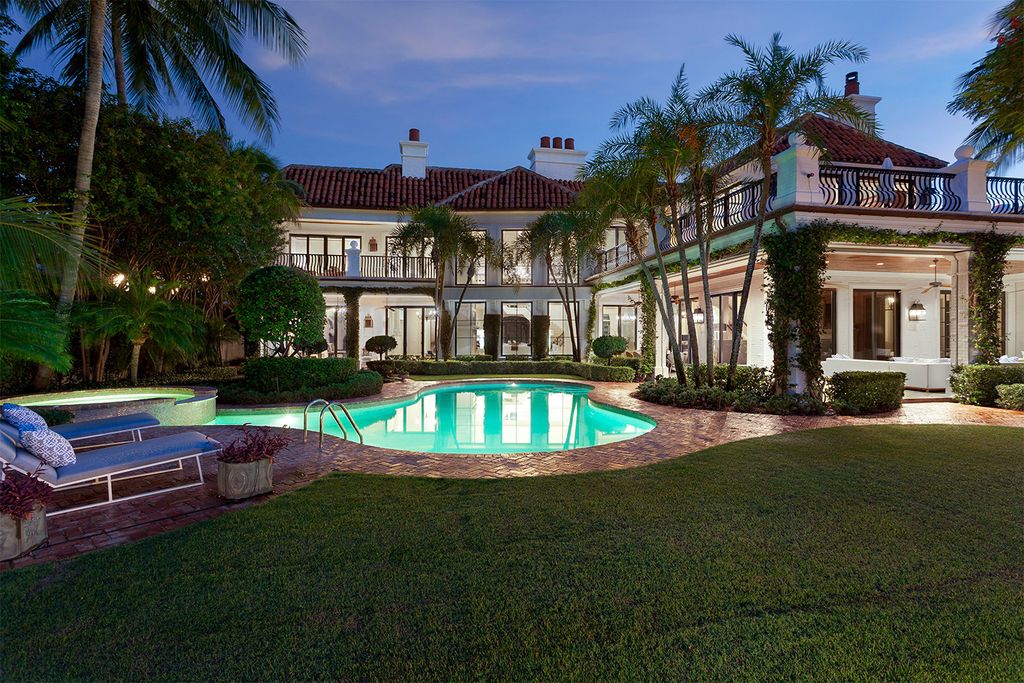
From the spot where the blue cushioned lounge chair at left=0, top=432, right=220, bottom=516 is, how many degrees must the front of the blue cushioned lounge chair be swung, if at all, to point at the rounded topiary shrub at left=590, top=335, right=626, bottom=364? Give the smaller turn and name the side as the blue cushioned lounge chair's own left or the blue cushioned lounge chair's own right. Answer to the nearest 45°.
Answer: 0° — it already faces it

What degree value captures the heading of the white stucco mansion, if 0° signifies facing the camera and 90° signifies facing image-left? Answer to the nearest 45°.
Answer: approximately 0°

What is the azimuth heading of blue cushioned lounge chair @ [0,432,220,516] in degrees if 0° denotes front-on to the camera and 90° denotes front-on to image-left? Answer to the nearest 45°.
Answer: approximately 225°

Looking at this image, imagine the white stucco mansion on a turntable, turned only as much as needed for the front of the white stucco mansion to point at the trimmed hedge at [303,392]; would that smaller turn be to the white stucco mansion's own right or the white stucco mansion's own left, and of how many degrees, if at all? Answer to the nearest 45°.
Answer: approximately 45° to the white stucco mansion's own right

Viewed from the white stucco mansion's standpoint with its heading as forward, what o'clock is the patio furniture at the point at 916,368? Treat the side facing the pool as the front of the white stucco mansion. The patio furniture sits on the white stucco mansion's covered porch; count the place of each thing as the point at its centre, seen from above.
The patio furniture is roughly at 10 o'clock from the white stucco mansion.

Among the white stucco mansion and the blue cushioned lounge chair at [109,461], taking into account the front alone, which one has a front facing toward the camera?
the white stucco mansion

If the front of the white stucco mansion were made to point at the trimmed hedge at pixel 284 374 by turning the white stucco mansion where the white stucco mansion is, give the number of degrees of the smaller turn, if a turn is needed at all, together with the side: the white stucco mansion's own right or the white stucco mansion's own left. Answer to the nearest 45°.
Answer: approximately 45° to the white stucco mansion's own right

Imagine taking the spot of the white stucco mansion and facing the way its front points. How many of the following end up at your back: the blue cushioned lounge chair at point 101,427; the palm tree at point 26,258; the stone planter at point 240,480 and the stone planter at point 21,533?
0

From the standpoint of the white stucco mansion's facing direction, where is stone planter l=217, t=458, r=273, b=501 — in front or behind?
in front

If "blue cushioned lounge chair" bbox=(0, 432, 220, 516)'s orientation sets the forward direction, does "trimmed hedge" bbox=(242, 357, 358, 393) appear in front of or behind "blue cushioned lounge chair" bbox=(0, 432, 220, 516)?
in front

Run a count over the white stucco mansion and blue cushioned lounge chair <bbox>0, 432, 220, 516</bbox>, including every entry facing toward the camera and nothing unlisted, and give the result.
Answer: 1

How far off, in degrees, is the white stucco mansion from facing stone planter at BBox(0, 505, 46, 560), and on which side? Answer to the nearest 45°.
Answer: approximately 45° to its right

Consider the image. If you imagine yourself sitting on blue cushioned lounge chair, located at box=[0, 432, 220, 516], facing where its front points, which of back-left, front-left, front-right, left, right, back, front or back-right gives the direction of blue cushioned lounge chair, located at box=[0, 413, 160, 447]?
front-left

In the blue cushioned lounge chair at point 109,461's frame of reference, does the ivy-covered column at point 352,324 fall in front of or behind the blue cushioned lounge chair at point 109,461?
in front

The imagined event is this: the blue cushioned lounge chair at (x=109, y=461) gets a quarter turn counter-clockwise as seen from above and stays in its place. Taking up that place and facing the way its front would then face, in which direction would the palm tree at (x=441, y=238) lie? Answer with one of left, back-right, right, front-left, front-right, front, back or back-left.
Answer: right
